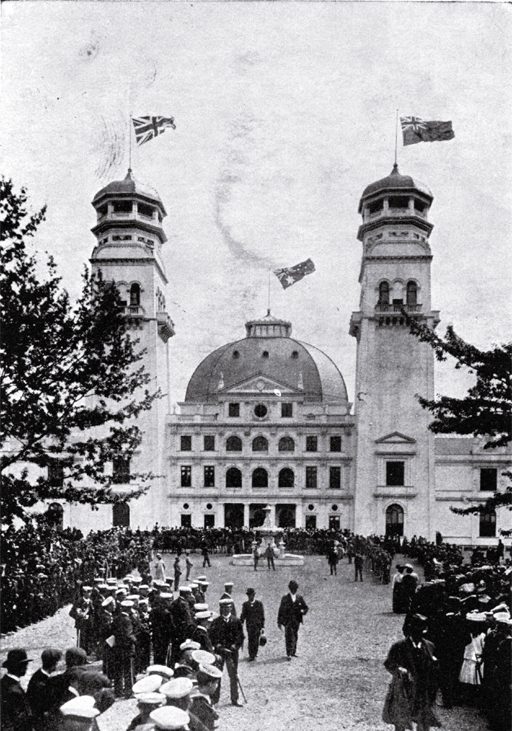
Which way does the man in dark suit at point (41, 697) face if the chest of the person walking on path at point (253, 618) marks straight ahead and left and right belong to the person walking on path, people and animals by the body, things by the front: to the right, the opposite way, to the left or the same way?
to the left

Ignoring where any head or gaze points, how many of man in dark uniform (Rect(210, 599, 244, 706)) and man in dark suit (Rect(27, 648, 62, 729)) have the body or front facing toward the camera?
1

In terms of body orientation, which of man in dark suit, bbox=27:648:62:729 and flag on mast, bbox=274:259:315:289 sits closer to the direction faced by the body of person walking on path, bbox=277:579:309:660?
the man in dark suit

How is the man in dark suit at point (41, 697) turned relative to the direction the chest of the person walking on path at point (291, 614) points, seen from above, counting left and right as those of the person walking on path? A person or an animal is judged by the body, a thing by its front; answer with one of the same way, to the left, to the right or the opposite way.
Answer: to the left

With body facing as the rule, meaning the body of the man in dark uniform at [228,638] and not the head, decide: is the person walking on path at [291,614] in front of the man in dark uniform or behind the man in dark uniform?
behind

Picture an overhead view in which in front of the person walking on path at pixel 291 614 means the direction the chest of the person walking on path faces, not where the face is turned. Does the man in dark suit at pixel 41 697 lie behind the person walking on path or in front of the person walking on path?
in front

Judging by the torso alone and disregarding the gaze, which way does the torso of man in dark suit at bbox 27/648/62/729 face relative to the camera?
to the viewer's right
